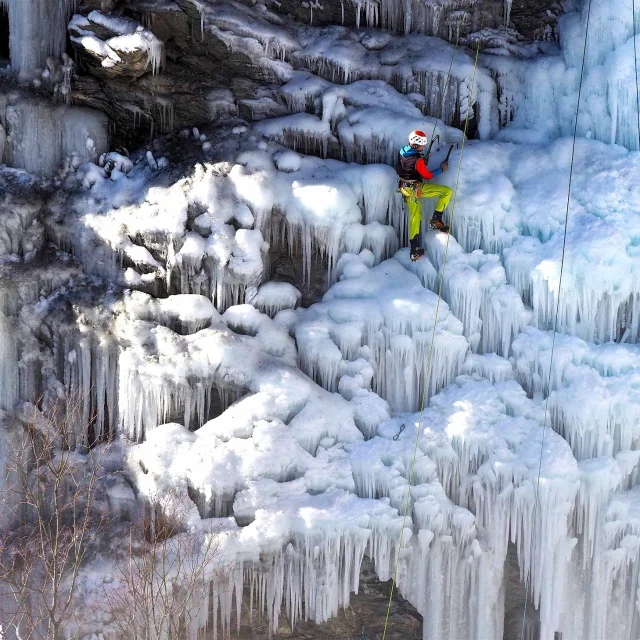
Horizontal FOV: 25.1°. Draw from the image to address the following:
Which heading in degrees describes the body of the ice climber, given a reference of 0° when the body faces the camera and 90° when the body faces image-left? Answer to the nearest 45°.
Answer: approximately 225°
